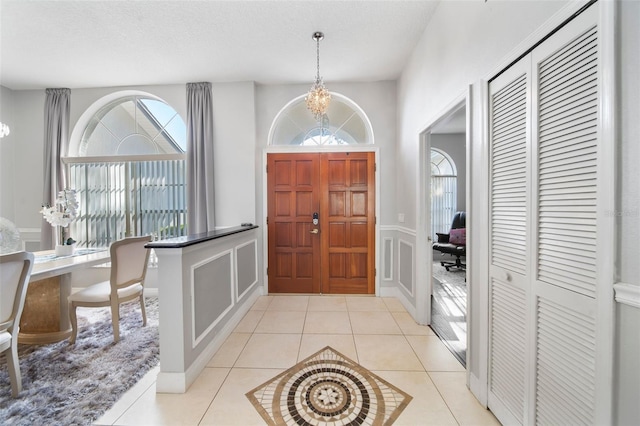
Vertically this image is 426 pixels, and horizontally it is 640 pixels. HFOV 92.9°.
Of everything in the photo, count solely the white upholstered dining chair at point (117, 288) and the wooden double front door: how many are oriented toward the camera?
1

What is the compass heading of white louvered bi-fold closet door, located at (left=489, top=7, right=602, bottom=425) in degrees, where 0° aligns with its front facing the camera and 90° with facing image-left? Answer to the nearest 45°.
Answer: approximately 45°

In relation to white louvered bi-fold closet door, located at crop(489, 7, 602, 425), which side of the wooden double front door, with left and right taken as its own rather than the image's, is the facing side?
front

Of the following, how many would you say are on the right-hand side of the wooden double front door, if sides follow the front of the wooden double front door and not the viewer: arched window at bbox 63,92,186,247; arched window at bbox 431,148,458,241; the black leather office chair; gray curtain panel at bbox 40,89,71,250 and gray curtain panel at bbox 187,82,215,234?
3

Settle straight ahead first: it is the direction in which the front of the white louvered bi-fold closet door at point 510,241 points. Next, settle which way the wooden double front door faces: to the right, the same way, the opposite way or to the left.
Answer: to the left

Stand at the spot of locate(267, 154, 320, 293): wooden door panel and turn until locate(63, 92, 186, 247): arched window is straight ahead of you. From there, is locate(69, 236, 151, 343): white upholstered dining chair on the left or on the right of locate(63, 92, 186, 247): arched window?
left

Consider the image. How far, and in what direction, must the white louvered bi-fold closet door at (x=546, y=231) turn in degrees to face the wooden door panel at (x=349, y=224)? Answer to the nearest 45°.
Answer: approximately 90° to its right

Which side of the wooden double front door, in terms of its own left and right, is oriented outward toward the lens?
front

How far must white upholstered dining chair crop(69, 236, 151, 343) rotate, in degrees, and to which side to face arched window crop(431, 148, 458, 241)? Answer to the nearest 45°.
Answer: approximately 135° to its right

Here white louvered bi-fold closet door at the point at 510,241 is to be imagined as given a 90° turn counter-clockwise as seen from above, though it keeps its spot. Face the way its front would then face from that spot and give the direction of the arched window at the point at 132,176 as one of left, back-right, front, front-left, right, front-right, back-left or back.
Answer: back-right

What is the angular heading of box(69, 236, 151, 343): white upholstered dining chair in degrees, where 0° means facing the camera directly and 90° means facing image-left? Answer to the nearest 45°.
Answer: approximately 135°

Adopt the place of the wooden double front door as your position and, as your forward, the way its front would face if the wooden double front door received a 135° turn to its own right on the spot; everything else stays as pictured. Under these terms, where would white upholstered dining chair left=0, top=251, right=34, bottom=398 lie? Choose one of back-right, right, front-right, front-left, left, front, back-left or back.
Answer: left

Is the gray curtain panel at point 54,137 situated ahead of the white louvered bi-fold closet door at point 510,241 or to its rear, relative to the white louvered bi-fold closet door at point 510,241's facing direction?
ahead
